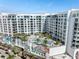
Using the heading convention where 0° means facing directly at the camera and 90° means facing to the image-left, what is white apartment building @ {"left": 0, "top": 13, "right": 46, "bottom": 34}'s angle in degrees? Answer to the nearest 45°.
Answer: approximately 0°
